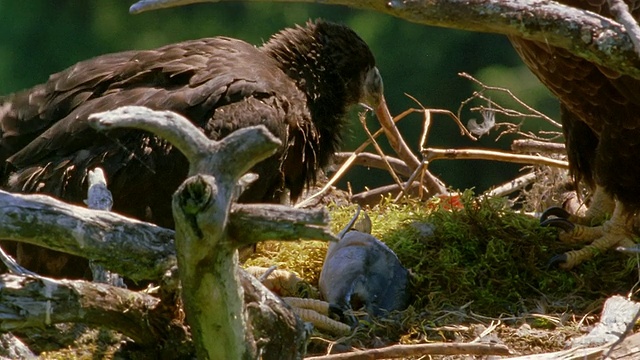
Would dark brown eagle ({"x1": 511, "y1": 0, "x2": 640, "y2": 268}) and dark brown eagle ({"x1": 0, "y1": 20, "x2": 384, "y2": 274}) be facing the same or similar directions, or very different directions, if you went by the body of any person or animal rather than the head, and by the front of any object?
very different directions

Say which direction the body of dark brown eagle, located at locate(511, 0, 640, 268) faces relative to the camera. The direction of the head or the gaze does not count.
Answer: to the viewer's left

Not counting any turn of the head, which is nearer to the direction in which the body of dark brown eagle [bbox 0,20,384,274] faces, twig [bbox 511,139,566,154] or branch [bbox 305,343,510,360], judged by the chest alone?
the twig

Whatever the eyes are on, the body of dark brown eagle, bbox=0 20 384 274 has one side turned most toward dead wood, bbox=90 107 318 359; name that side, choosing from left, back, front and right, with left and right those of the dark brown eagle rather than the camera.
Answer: right

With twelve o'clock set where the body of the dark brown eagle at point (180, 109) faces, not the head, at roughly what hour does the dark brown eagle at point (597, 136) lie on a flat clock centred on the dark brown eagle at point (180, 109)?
the dark brown eagle at point (597, 136) is roughly at 12 o'clock from the dark brown eagle at point (180, 109).

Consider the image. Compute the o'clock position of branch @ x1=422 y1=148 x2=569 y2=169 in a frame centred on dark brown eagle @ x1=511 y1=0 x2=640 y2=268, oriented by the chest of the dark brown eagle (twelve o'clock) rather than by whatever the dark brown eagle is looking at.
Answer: The branch is roughly at 1 o'clock from the dark brown eagle.

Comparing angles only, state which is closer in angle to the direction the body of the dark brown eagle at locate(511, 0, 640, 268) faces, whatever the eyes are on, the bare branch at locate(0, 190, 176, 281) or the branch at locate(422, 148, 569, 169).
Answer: the branch

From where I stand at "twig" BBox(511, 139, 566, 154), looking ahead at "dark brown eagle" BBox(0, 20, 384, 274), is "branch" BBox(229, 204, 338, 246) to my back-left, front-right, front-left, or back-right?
front-left

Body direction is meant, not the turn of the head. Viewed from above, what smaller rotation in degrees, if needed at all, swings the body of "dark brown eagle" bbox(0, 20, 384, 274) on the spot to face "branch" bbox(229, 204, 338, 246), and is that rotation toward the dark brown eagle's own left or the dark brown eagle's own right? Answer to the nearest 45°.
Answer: approximately 90° to the dark brown eagle's own right

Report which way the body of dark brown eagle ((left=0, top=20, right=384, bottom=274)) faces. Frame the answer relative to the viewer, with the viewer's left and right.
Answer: facing to the right of the viewer

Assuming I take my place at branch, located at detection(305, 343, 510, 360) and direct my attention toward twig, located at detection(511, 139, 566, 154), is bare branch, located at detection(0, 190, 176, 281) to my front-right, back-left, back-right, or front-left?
back-left
